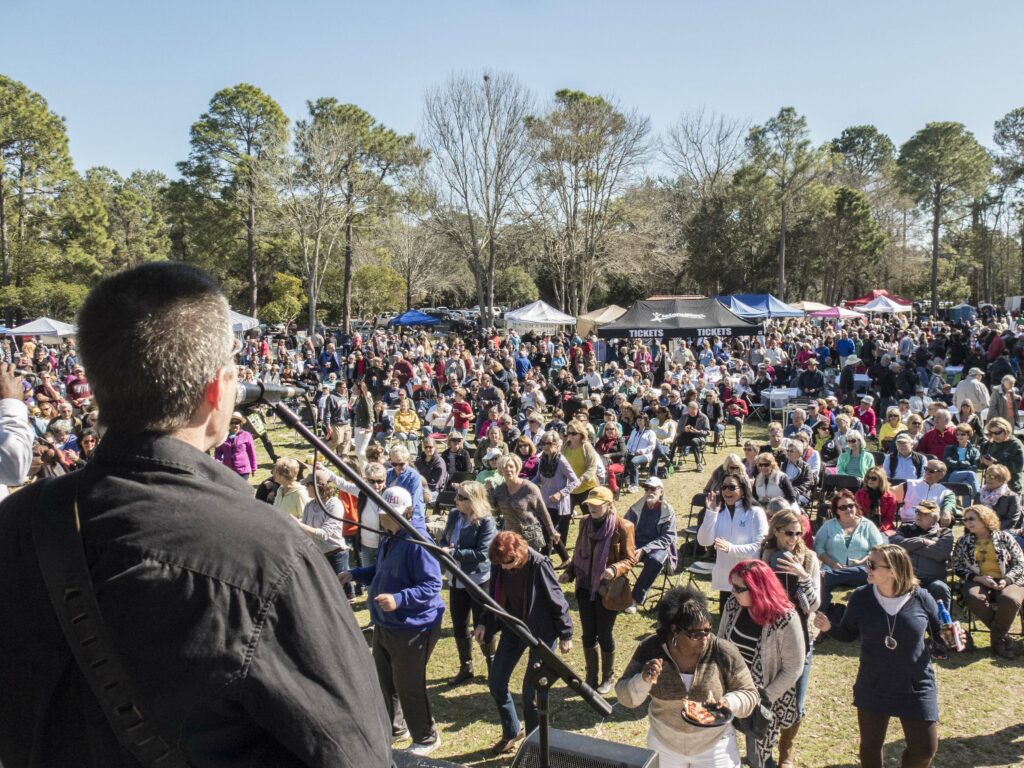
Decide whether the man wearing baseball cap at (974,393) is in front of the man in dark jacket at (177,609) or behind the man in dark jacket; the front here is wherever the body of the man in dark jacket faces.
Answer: in front

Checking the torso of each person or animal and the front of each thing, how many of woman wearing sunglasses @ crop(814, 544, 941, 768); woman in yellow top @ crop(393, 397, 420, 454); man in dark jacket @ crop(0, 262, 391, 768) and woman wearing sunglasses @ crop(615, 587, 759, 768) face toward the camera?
3

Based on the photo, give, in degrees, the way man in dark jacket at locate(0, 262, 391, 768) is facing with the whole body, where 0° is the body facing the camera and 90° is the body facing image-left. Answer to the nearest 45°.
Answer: approximately 225°

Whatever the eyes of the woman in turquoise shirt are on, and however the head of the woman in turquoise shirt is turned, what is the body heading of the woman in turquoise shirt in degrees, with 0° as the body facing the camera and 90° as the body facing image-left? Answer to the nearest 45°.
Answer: approximately 45°

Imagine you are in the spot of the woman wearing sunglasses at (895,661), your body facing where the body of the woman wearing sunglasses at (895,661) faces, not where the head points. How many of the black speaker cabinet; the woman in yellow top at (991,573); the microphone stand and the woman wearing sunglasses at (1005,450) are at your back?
2

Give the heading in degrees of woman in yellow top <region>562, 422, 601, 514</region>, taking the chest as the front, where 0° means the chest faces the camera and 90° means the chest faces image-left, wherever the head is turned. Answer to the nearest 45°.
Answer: approximately 45°

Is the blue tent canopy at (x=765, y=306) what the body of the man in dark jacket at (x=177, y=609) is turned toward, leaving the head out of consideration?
yes

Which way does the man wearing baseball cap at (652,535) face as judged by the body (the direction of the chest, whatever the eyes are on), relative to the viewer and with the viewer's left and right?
facing the viewer and to the left of the viewer
